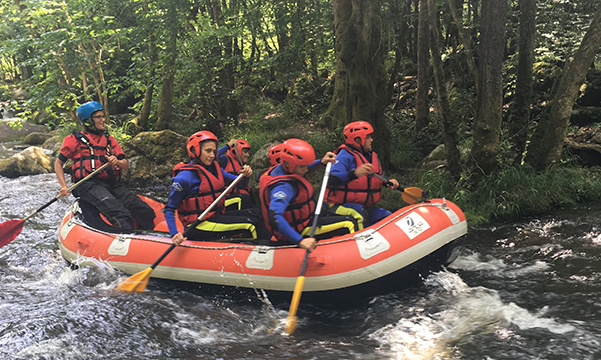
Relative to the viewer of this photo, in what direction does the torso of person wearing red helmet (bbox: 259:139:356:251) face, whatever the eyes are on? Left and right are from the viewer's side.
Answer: facing to the right of the viewer

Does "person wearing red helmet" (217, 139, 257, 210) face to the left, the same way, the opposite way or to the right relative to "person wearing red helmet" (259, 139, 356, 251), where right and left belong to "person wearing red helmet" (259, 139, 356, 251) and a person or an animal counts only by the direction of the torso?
the same way

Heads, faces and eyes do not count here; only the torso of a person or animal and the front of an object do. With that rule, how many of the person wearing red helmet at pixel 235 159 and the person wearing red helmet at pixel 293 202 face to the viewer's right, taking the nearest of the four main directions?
2

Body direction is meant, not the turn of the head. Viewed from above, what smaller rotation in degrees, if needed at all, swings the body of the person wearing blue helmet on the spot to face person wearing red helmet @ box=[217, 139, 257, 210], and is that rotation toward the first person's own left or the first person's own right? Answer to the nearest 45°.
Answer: approximately 45° to the first person's own left

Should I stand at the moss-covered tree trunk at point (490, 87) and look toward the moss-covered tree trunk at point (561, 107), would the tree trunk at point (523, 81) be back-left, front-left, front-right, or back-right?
front-left

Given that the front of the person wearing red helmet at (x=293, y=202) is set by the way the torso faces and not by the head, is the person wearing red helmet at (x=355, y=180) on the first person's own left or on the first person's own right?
on the first person's own left

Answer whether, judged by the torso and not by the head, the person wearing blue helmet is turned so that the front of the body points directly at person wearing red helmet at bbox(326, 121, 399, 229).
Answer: yes

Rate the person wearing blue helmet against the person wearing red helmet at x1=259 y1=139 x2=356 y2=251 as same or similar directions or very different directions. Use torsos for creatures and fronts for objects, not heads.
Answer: same or similar directions

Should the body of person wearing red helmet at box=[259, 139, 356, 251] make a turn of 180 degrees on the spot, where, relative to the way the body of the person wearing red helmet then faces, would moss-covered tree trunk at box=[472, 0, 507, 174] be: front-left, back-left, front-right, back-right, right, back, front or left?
back-right

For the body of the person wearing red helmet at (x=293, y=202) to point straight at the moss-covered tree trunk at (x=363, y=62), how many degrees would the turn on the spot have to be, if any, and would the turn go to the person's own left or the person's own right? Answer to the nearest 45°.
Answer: approximately 90° to the person's own left
